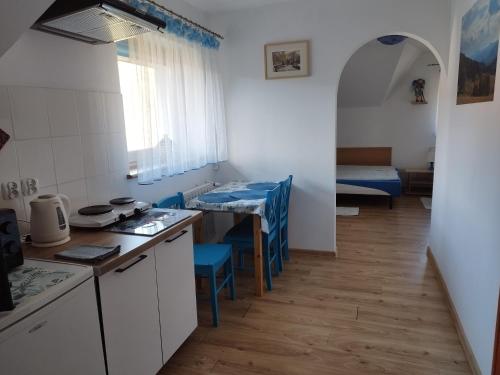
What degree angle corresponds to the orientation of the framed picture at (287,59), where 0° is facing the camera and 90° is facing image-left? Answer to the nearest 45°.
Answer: approximately 0°

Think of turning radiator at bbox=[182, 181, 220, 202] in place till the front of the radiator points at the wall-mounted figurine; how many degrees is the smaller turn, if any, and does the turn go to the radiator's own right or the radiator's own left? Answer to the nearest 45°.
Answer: approximately 90° to the radiator's own left

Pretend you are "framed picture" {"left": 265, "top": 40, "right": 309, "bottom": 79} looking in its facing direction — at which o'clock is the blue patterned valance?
The blue patterned valance is roughly at 2 o'clock from the framed picture.

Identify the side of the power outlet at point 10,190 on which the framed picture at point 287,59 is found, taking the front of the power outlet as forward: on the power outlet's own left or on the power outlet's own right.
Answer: on the power outlet's own left

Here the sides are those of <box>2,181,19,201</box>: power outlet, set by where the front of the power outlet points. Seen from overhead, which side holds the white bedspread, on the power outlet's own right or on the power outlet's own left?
on the power outlet's own left

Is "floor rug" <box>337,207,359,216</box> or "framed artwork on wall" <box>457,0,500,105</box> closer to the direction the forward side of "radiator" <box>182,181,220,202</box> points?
the framed artwork on wall

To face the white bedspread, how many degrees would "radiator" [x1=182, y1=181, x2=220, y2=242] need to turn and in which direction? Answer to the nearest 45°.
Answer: approximately 90° to its left

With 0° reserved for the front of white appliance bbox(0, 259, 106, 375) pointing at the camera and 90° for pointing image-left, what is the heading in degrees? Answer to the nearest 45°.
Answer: approximately 315°

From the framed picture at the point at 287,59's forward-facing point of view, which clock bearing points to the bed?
The bed is roughly at 7 o'clock from the framed picture.
